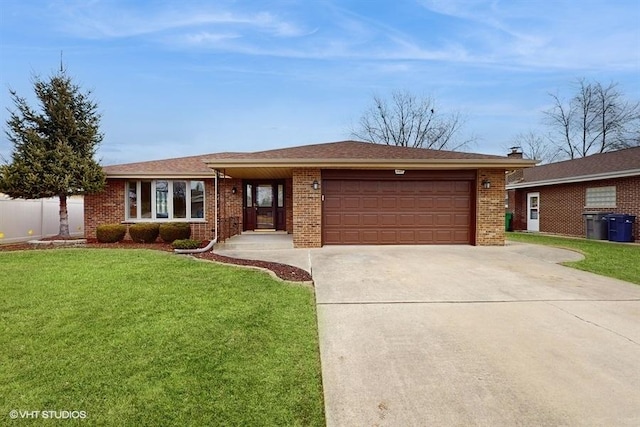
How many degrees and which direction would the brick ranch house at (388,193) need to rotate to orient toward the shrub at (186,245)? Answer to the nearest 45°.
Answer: approximately 90° to its right

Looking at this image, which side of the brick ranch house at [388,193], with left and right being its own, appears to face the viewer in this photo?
front

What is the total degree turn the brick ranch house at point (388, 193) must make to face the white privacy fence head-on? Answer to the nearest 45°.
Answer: approximately 90° to its right

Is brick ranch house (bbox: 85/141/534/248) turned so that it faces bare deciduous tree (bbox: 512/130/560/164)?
no

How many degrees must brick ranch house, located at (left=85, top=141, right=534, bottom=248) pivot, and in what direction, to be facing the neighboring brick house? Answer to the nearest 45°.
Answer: approximately 135° to its left

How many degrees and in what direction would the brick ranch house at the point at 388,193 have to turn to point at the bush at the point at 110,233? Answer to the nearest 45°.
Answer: approximately 90° to its right

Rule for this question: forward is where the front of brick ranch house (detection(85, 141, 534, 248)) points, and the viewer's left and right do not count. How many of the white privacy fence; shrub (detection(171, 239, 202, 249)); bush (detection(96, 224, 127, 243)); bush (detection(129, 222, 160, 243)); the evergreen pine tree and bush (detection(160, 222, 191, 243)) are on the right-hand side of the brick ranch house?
6

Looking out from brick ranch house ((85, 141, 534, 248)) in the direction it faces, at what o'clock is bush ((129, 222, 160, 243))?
The bush is roughly at 3 o'clock from the brick ranch house.

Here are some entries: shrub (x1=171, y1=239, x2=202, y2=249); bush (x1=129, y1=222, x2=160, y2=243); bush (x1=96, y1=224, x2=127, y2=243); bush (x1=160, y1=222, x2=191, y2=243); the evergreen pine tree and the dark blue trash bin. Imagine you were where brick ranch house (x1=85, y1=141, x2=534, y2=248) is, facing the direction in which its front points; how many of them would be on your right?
5

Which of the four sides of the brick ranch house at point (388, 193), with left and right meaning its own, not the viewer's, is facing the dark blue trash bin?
left

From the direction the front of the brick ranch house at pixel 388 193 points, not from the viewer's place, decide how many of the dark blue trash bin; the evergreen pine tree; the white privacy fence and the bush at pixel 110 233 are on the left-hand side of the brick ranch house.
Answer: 1

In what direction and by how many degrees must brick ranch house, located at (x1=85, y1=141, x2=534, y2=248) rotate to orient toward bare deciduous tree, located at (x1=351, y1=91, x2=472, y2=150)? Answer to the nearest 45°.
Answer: approximately 180°

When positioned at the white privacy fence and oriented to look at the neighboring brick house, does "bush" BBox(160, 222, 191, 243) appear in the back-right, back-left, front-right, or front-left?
front-right

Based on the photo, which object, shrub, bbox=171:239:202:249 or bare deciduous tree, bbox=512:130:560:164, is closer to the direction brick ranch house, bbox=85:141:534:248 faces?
the shrub

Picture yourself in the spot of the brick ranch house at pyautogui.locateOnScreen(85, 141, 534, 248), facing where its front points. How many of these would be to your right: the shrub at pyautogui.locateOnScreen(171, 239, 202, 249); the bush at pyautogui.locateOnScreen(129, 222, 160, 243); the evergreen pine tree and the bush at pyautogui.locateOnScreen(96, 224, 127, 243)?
4

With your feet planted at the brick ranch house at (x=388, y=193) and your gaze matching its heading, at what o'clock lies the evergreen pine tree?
The evergreen pine tree is roughly at 3 o'clock from the brick ranch house.

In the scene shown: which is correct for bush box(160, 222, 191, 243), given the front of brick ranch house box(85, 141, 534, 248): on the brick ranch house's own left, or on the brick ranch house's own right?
on the brick ranch house's own right
